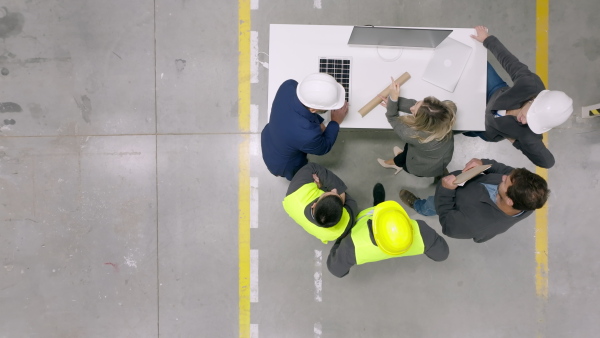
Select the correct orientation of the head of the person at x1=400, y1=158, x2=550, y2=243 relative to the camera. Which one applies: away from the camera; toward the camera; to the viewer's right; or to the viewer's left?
to the viewer's left

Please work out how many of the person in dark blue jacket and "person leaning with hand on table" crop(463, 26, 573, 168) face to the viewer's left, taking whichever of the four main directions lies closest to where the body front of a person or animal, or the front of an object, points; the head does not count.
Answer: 1

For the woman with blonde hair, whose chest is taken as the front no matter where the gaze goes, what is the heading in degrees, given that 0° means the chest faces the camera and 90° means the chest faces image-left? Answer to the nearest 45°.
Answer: approximately 135°

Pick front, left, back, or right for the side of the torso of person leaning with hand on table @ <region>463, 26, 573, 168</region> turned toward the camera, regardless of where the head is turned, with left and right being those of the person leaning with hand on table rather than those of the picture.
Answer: left

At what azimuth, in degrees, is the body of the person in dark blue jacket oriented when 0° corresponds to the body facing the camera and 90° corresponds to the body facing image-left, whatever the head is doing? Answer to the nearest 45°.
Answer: approximately 225°

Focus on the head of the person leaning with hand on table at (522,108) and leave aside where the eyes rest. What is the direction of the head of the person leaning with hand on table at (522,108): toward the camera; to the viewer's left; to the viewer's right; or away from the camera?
to the viewer's left
